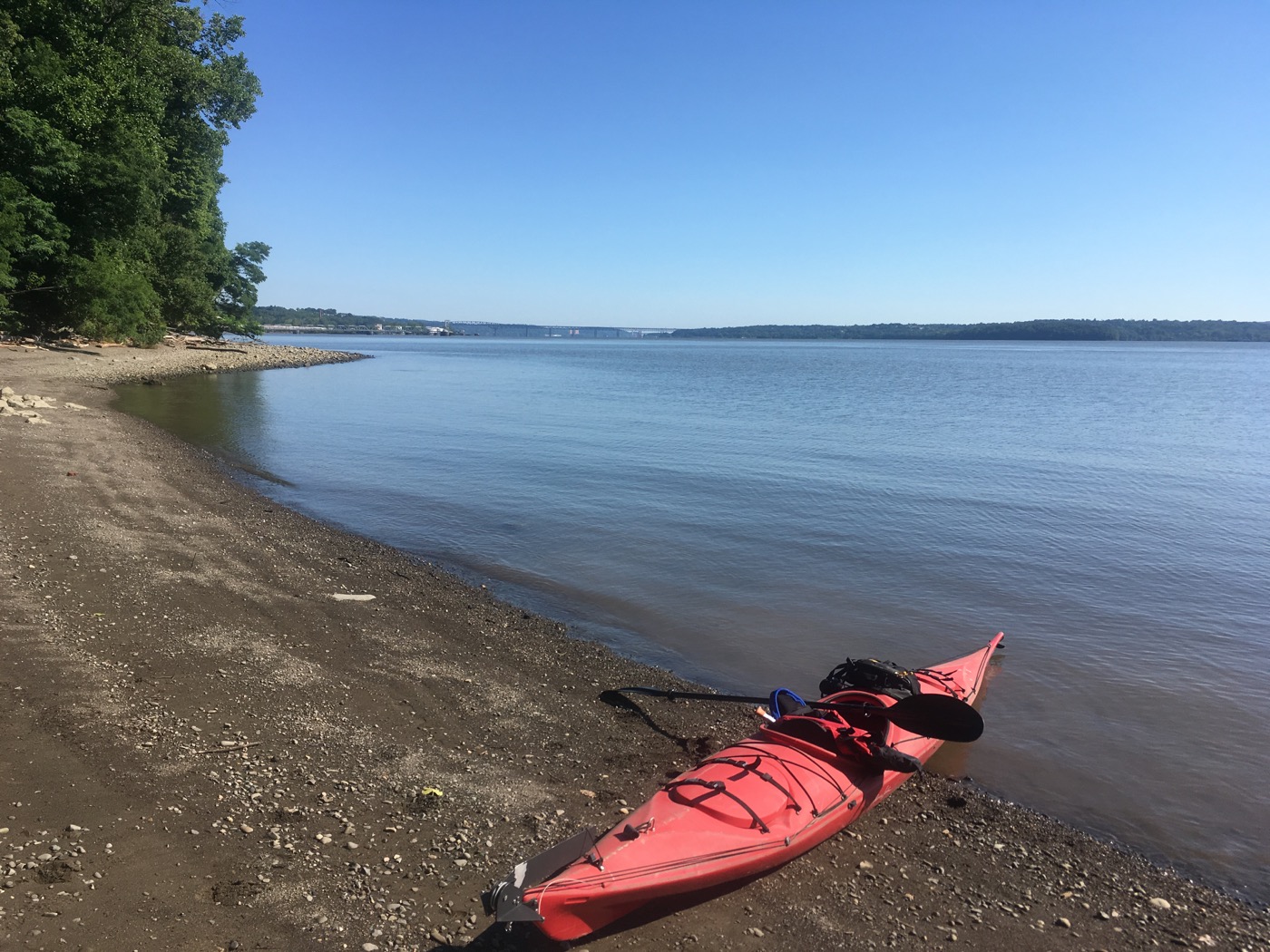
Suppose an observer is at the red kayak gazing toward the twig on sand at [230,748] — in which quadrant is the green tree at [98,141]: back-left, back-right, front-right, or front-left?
front-right

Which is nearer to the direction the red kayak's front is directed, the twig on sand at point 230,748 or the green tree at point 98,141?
the green tree

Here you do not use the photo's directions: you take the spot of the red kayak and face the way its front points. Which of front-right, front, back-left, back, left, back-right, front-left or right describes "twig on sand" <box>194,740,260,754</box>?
back-left

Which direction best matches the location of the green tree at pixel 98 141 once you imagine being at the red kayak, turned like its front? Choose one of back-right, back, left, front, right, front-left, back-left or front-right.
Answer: left

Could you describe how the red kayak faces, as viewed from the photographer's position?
facing away from the viewer and to the right of the viewer
